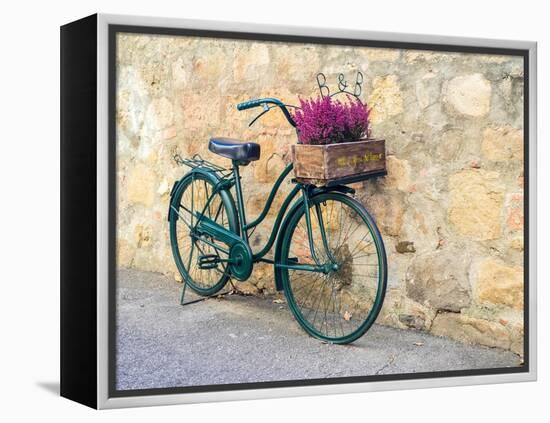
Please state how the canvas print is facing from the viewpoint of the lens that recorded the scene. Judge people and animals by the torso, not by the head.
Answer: facing the viewer and to the right of the viewer
